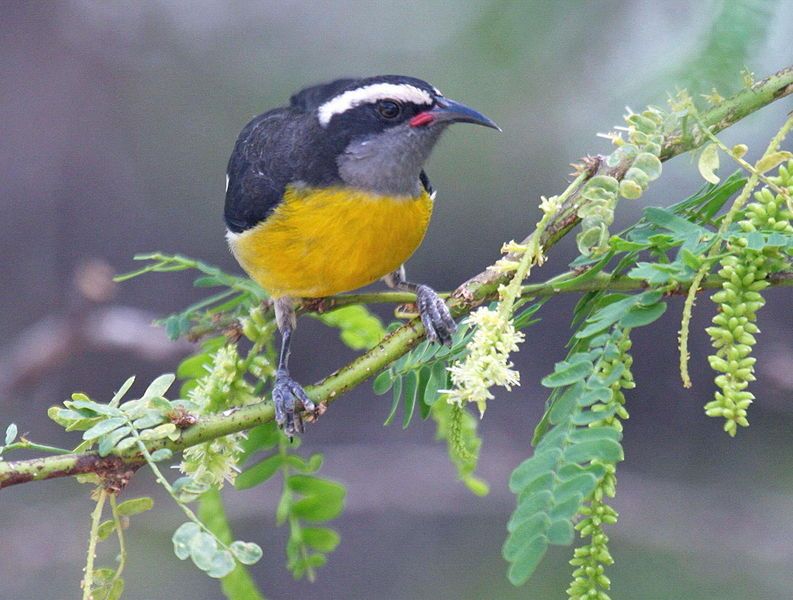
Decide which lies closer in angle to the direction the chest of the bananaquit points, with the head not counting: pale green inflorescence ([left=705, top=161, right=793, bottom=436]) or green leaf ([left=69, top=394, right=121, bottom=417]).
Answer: the pale green inflorescence

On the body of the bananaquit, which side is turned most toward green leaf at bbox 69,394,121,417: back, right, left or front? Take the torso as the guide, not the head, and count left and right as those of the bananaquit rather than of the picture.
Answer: right
